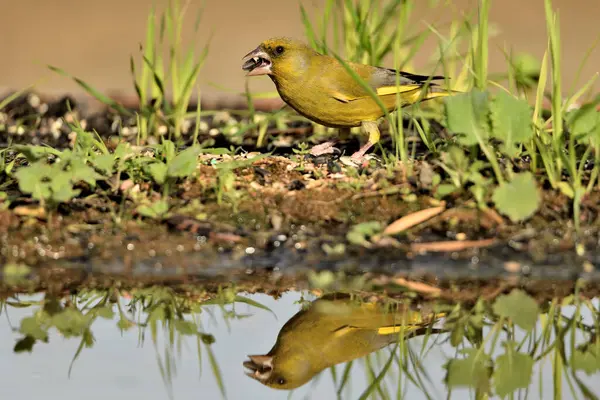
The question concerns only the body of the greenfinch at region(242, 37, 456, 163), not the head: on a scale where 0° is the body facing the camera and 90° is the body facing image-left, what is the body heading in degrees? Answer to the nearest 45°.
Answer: approximately 90°

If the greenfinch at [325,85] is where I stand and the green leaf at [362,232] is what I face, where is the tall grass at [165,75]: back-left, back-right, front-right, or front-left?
back-right

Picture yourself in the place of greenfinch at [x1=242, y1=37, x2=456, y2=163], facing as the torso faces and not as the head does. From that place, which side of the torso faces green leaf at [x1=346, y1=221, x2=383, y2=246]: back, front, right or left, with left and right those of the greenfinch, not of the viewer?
left

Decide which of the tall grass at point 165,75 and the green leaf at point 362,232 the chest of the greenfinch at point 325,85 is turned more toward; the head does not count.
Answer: the tall grass

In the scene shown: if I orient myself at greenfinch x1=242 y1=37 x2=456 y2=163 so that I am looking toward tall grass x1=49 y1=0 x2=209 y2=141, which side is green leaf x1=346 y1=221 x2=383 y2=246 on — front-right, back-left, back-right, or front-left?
back-left
